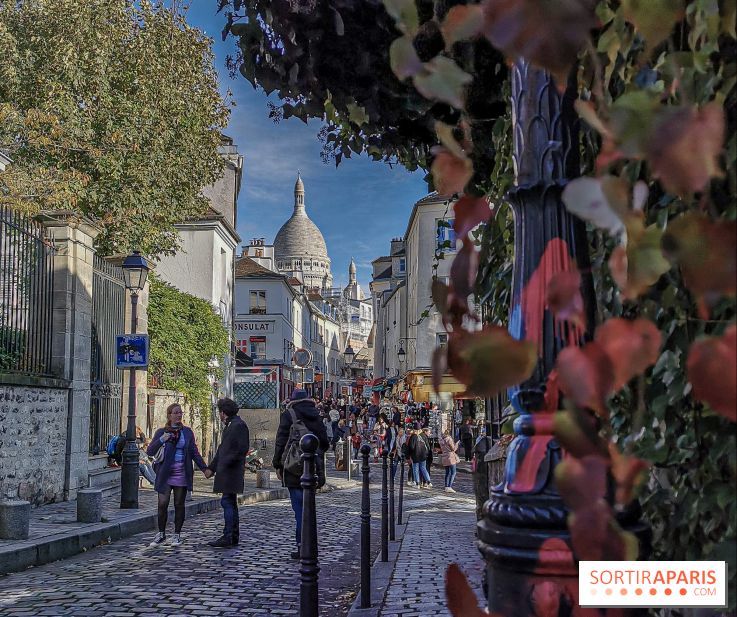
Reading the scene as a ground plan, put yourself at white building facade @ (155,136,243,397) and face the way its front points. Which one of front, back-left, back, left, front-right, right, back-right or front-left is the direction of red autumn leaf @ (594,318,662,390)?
right

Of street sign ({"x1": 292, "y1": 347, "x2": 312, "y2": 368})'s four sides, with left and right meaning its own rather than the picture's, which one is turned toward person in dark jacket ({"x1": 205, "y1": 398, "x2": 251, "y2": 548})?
front

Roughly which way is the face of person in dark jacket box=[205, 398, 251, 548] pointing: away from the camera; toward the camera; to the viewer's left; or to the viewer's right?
to the viewer's left

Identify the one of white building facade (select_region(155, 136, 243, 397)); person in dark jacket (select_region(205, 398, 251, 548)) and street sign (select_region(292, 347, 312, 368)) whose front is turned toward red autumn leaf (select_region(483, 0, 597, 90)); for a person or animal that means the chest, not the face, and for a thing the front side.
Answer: the street sign

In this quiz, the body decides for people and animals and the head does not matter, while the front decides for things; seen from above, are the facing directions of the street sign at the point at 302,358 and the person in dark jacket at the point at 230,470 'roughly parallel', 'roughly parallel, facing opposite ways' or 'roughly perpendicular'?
roughly perpendicular

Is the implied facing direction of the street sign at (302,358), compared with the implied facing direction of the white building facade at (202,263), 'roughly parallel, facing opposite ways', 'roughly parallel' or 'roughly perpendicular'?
roughly perpendicular

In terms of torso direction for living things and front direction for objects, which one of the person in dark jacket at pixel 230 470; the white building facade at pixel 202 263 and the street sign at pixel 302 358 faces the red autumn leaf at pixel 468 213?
the street sign

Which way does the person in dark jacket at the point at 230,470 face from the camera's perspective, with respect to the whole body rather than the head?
to the viewer's left

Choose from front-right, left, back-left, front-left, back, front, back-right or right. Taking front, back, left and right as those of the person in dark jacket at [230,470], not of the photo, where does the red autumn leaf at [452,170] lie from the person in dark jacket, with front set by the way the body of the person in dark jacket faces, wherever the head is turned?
left

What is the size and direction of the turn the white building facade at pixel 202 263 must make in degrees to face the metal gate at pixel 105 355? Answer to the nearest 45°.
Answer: approximately 90° to its right

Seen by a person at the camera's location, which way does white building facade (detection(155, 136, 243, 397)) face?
facing to the right of the viewer

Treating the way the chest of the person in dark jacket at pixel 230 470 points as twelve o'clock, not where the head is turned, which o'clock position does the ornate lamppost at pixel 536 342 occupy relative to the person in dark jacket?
The ornate lamppost is roughly at 9 o'clock from the person in dark jacket.

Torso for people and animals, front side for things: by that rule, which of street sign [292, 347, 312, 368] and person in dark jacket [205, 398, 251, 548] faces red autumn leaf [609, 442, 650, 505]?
the street sign

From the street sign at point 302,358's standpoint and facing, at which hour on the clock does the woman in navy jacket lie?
The woman in navy jacket is roughly at 12 o'clock from the street sign.

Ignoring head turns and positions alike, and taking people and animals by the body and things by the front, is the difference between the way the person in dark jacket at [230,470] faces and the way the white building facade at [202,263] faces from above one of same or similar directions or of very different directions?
very different directions

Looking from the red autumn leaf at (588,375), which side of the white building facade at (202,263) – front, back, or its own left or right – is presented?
right
